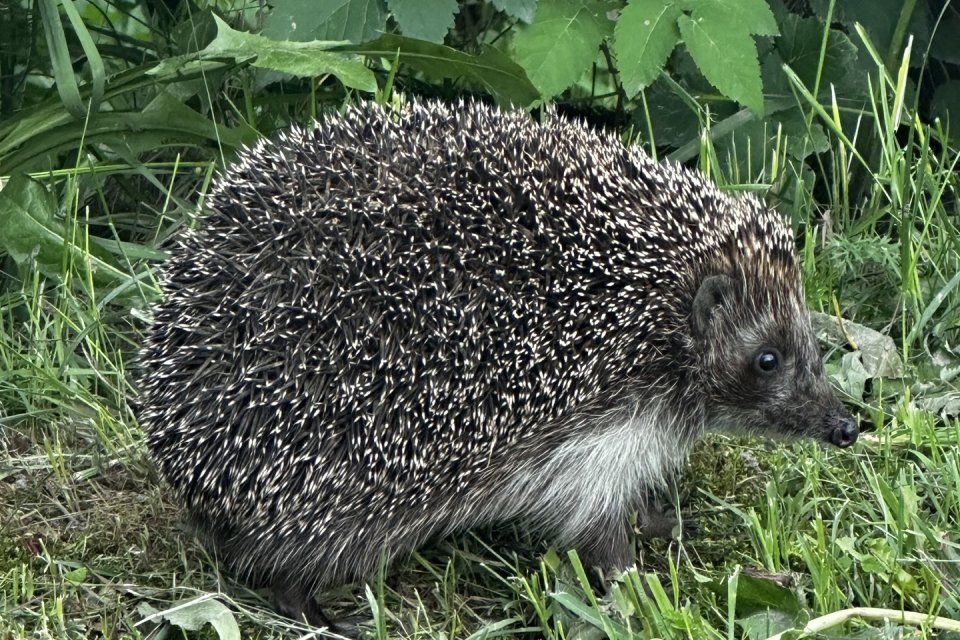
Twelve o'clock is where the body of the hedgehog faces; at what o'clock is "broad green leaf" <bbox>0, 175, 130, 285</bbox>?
The broad green leaf is roughly at 7 o'clock from the hedgehog.

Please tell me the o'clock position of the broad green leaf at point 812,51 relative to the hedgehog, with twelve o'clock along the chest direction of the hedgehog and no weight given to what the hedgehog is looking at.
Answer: The broad green leaf is roughly at 10 o'clock from the hedgehog.

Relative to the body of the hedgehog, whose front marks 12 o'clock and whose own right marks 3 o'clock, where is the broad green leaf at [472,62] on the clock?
The broad green leaf is roughly at 9 o'clock from the hedgehog.

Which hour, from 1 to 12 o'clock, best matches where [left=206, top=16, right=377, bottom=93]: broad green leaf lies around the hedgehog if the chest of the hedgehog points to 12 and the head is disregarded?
The broad green leaf is roughly at 8 o'clock from the hedgehog.

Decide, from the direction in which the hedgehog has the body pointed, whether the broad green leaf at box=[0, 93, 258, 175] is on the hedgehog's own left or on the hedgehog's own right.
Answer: on the hedgehog's own left

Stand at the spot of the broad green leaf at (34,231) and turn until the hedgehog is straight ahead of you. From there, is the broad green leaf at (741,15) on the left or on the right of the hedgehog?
left

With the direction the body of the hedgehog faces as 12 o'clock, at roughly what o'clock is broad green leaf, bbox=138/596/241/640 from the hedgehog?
The broad green leaf is roughly at 5 o'clock from the hedgehog.

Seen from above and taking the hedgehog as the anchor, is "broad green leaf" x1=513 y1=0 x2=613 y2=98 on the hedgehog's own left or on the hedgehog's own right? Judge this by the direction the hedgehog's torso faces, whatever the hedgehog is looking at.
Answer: on the hedgehog's own left

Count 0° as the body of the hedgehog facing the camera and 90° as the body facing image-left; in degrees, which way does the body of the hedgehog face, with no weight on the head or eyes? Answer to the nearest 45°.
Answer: approximately 270°

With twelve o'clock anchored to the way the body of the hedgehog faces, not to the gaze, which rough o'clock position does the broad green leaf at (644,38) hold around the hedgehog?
The broad green leaf is roughly at 10 o'clock from the hedgehog.
